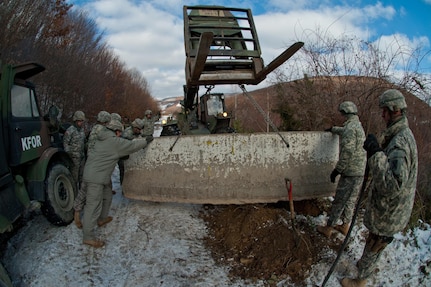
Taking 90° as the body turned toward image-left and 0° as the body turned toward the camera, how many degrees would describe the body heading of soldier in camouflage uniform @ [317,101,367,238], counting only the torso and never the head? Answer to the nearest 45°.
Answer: approximately 90°

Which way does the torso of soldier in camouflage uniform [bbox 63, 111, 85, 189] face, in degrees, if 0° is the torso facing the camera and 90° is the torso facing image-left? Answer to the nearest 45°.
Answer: approximately 315°

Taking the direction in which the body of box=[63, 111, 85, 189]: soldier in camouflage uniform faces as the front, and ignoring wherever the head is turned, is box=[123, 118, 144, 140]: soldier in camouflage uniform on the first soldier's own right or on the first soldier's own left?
on the first soldier's own left

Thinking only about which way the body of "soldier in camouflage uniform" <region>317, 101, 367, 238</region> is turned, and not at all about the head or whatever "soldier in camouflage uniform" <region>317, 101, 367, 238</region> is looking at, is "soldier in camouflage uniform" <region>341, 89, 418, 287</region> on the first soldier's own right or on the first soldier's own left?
on the first soldier's own left

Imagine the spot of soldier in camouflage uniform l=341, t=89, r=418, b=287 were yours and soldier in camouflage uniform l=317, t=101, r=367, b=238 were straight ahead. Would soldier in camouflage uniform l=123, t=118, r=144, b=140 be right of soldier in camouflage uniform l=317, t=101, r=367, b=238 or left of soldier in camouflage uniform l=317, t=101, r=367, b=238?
left

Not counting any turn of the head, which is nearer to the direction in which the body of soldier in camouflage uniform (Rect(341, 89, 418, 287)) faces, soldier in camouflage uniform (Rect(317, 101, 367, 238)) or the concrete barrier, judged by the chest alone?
the concrete barrier

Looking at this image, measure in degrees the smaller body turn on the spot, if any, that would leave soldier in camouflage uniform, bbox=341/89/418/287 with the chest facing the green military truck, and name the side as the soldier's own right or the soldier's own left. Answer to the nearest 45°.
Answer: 0° — they already face it

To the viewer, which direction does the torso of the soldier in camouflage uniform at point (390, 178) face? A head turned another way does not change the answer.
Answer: to the viewer's left

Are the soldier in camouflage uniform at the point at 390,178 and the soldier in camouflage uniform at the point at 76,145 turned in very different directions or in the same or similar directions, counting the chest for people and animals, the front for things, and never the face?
very different directions

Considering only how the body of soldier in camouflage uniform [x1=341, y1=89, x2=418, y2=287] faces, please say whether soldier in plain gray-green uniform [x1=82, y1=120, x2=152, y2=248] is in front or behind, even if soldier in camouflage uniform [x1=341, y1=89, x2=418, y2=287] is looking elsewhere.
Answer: in front

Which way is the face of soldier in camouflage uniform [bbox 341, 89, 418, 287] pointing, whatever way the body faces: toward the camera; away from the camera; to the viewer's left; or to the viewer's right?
to the viewer's left

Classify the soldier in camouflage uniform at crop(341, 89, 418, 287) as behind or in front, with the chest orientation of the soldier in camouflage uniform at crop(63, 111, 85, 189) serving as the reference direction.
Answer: in front
